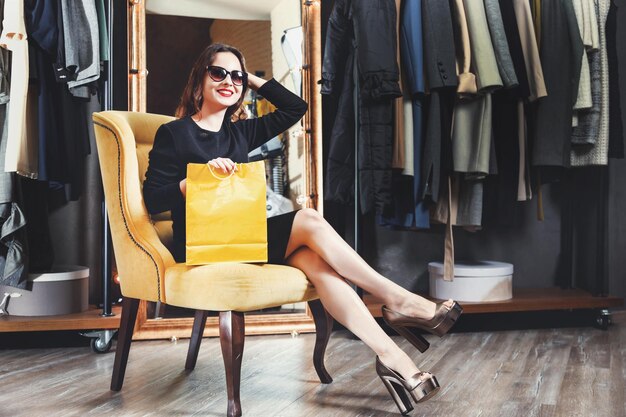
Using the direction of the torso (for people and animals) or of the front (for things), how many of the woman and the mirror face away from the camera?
0

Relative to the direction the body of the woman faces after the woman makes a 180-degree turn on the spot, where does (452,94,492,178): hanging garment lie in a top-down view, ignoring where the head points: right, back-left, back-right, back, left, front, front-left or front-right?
right

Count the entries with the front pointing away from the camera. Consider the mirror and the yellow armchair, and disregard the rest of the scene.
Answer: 0

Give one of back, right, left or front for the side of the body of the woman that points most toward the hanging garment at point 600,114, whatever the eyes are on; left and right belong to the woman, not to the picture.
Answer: left

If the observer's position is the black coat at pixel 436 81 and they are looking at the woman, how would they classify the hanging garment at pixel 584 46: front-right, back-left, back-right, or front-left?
back-left

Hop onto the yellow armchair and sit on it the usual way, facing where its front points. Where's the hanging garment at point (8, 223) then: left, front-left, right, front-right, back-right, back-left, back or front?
back

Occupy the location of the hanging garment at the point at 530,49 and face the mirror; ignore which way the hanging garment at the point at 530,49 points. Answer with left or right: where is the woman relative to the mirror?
left

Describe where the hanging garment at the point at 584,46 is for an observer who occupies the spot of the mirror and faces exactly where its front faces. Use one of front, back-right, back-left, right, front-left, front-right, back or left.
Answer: left

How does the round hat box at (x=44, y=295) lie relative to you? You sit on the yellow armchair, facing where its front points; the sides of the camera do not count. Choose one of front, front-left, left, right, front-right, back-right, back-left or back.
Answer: back

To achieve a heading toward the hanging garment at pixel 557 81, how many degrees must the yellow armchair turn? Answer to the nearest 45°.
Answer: approximately 45° to its left

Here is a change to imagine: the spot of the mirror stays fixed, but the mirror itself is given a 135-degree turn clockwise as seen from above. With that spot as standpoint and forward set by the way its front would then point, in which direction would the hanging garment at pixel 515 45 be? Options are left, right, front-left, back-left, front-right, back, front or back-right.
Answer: back-right

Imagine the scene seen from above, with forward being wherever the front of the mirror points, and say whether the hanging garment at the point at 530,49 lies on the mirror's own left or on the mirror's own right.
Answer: on the mirror's own left
